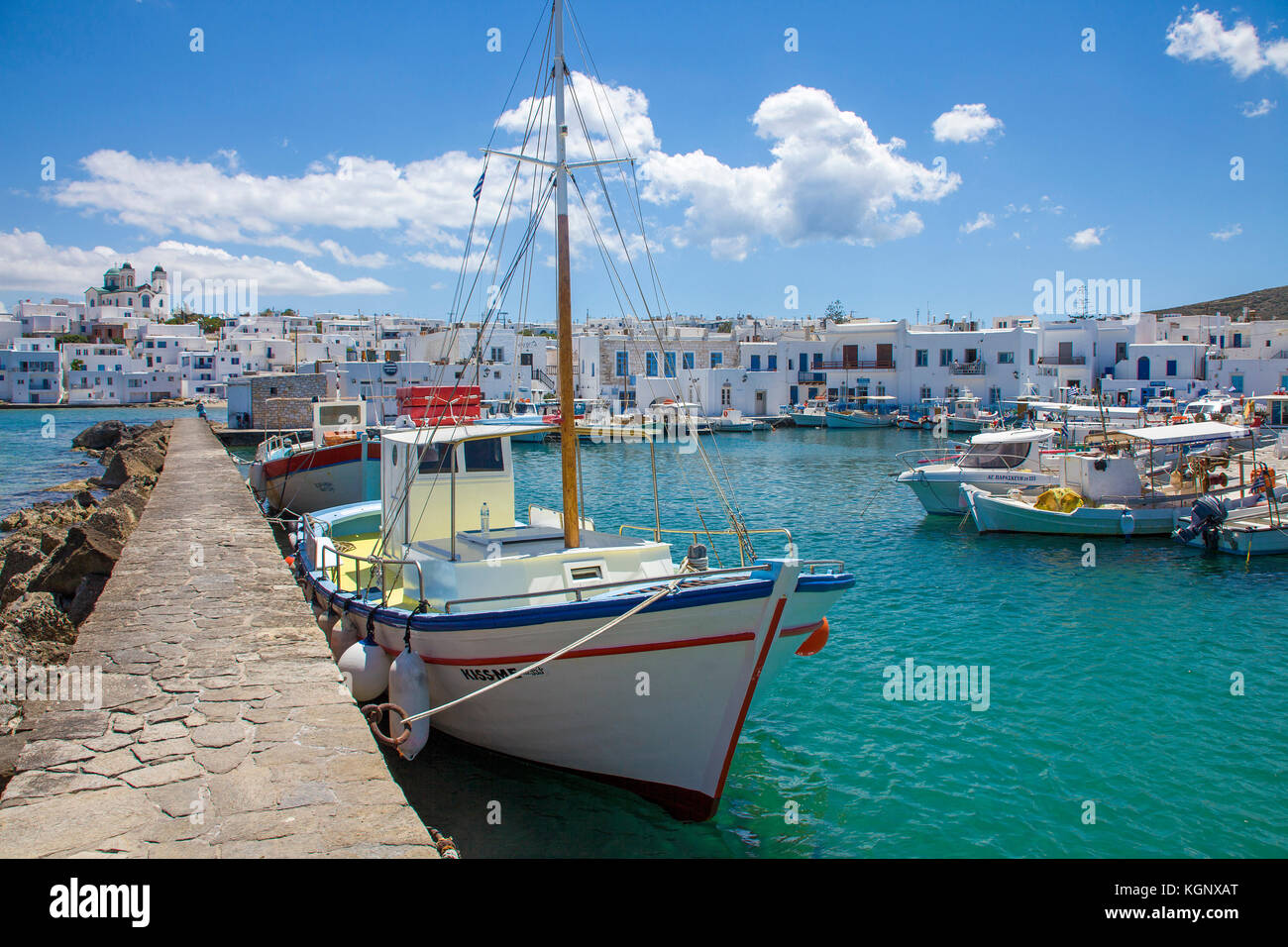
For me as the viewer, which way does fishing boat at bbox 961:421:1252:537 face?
facing to the left of the viewer

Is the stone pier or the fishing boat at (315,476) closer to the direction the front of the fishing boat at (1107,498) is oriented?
the fishing boat

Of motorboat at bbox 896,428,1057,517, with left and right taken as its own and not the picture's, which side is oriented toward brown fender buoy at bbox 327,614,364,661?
left

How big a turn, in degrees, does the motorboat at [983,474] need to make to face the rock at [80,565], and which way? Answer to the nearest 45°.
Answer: approximately 45° to its left

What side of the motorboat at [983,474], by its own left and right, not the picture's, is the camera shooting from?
left

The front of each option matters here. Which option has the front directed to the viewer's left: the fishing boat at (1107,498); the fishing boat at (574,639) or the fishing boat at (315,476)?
the fishing boat at (1107,498)

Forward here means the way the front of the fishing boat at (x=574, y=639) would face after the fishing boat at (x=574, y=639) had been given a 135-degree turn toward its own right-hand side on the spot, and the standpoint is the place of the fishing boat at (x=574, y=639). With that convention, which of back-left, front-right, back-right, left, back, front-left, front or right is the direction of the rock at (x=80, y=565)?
front-right

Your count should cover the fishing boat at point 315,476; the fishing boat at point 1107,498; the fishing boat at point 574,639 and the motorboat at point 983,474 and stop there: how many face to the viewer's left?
2
